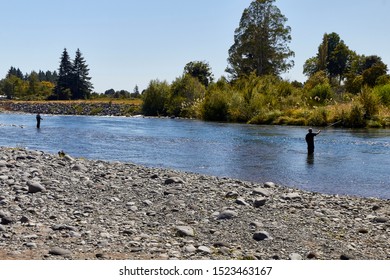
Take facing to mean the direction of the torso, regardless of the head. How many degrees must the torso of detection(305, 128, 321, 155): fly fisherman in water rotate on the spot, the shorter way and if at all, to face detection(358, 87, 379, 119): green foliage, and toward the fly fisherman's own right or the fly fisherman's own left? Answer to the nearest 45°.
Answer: approximately 45° to the fly fisherman's own left

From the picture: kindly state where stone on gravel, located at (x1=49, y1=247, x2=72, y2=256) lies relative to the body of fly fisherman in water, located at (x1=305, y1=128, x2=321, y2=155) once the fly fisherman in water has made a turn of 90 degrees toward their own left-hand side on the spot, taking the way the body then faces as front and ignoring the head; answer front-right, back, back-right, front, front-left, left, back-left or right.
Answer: back-left

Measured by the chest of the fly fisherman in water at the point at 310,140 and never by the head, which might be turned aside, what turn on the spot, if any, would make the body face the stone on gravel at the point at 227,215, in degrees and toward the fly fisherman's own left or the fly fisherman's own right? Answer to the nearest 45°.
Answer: approximately 135° to the fly fisherman's own right

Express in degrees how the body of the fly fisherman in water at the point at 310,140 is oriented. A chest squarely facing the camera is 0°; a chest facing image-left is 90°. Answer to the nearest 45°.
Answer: approximately 225°

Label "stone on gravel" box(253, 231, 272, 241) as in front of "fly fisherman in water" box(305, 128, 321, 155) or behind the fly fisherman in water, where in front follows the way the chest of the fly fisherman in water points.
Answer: behind
